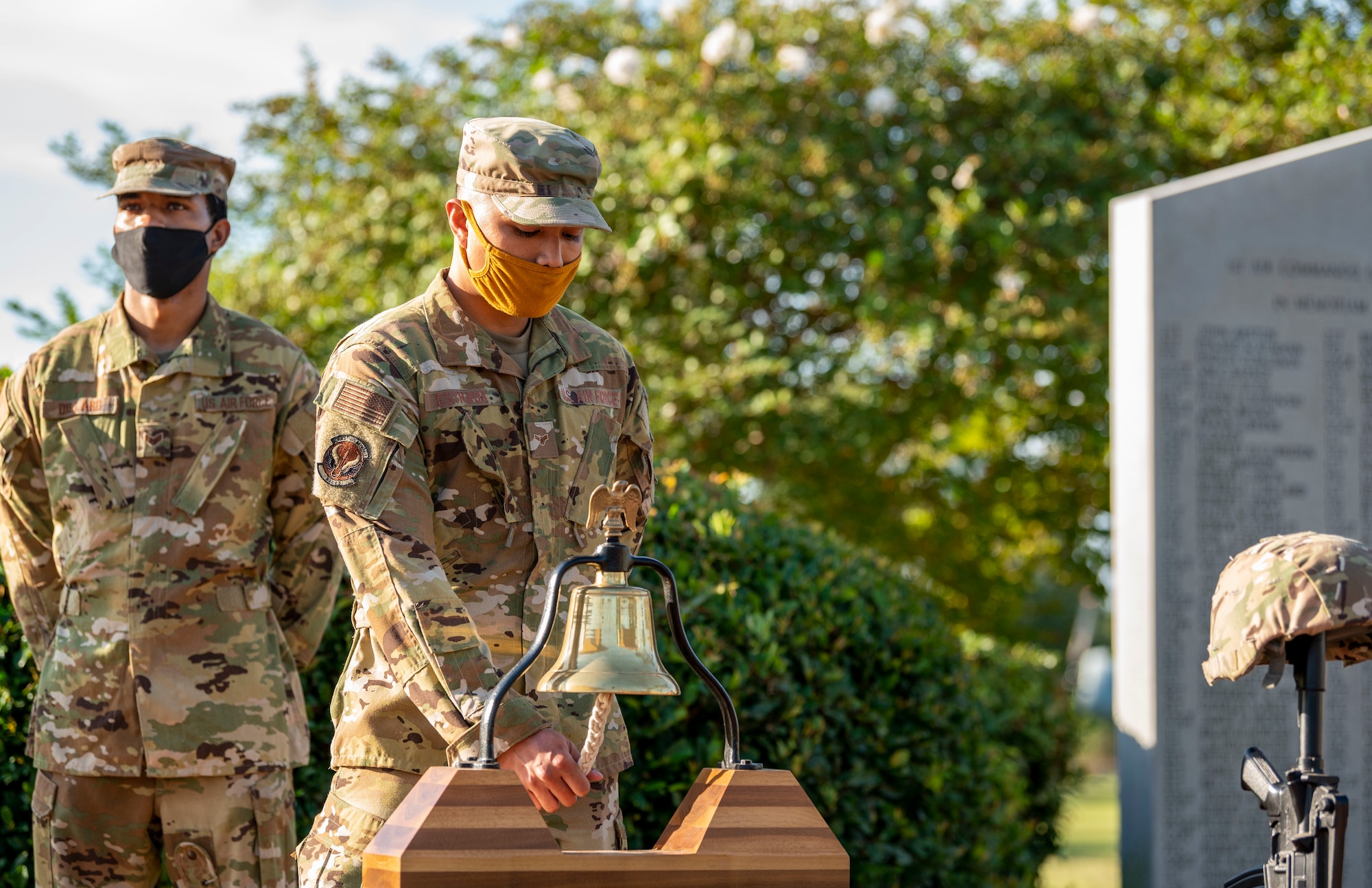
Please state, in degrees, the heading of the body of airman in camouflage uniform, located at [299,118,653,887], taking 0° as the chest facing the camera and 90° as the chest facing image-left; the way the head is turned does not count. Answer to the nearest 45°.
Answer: approximately 315°

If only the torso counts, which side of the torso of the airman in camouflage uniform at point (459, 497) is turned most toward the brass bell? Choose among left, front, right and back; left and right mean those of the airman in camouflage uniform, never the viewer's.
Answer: front

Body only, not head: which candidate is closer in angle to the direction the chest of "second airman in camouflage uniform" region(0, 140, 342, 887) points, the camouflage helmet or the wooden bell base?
the wooden bell base

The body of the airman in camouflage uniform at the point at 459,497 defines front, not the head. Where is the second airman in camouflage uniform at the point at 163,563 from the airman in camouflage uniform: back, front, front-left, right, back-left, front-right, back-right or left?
back

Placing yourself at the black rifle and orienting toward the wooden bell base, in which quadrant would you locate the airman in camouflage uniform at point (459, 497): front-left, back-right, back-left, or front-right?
front-right

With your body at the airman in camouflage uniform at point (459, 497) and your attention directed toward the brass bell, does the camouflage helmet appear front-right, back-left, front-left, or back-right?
front-left

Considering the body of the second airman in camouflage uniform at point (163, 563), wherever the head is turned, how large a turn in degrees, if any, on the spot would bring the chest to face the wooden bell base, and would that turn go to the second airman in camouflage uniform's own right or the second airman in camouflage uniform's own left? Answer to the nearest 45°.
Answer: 0° — they already face it

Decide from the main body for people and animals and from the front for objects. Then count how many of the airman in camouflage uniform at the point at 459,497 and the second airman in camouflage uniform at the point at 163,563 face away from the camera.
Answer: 0

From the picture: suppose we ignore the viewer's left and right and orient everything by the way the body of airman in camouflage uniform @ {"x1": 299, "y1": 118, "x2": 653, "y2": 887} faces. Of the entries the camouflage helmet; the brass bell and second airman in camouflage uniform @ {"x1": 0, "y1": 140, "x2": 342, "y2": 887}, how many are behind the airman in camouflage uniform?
1

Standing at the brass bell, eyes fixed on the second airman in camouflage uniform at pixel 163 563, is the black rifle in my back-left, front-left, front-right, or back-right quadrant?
back-right

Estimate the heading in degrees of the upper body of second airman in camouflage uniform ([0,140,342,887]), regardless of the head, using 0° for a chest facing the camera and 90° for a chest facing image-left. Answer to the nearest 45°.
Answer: approximately 0°
